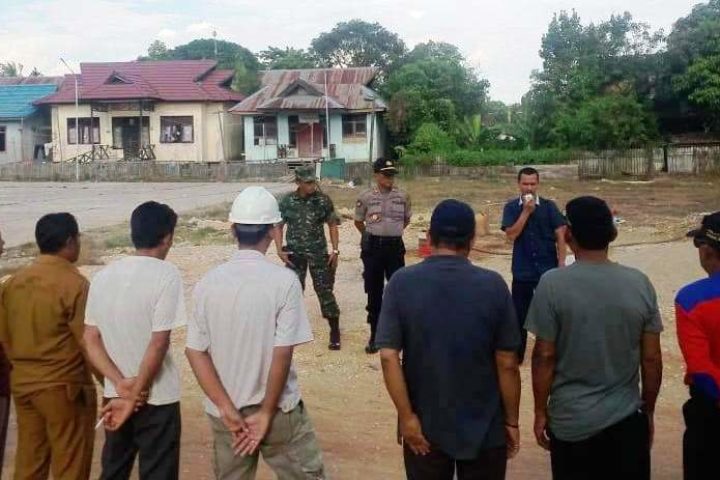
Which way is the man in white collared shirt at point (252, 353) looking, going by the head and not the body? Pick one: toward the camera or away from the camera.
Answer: away from the camera

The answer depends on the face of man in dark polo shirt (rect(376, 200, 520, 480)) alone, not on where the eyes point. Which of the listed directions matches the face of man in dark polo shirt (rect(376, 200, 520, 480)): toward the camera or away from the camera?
away from the camera

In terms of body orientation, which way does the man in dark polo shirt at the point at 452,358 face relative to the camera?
away from the camera

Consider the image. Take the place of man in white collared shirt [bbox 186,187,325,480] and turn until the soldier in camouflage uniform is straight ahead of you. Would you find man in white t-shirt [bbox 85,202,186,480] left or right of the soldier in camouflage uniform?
left

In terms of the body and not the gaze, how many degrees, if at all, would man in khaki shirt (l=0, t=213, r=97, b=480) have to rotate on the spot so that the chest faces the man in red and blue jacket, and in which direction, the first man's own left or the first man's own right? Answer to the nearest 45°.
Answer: approximately 90° to the first man's own right

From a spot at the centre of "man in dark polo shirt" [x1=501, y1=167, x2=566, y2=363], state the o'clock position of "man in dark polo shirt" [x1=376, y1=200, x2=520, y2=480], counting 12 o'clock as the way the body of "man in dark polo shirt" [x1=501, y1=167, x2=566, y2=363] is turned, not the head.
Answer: "man in dark polo shirt" [x1=376, y1=200, x2=520, y2=480] is roughly at 12 o'clock from "man in dark polo shirt" [x1=501, y1=167, x2=566, y2=363].

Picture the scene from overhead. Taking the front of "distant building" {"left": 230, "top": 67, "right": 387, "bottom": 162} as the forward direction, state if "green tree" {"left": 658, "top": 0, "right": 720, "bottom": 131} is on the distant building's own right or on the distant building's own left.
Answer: on the distant building's own left

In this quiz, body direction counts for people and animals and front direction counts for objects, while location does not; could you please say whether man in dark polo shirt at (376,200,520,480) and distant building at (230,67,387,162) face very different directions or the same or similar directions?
very different directions

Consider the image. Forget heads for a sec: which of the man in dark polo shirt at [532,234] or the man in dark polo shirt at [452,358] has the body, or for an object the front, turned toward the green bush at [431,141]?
the man in dark polo shirt at [452,358]

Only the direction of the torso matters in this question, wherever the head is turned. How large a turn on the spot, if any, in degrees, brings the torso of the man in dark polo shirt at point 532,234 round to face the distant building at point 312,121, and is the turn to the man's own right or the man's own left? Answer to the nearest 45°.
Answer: approximately 180°
